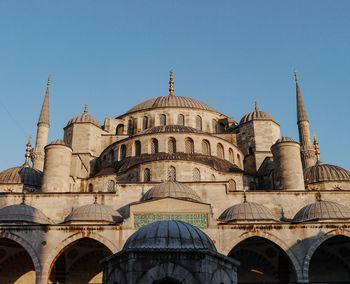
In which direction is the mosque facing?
toward the camera
